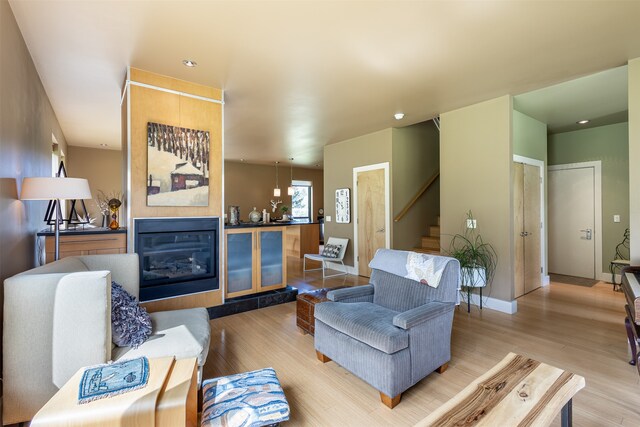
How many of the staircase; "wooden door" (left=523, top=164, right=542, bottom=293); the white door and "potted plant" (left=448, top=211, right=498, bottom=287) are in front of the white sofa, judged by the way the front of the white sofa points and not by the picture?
4

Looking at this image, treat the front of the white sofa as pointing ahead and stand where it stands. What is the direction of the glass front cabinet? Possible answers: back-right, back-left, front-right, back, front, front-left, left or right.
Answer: front-left

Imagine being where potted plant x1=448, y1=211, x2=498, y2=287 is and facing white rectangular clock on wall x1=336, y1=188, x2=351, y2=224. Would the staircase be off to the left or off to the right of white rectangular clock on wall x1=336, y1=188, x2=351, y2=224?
right

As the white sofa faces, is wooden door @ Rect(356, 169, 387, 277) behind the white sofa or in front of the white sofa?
in front

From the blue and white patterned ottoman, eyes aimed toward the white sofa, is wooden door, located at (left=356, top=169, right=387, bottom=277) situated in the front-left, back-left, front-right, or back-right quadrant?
front-right

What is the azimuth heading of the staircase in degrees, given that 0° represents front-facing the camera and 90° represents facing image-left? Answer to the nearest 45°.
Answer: approximately 45°

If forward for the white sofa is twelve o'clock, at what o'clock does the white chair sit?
The white chair is roughly at 11 o'clock from the white sofa.

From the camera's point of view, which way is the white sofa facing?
to the viewer's right

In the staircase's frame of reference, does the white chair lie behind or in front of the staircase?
in front

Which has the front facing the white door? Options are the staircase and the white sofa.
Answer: the white sofa

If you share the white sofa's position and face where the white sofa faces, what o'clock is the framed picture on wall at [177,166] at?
The framed picture on wall is roughly at 10 o'clock from the white sofa.

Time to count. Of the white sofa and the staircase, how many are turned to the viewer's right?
1

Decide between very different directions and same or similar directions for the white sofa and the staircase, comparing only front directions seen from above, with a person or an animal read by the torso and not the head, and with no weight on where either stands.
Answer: very different directions

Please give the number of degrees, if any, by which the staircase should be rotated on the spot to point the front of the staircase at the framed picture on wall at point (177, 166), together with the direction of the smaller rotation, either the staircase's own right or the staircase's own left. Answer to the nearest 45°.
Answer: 0° — it already faces it
